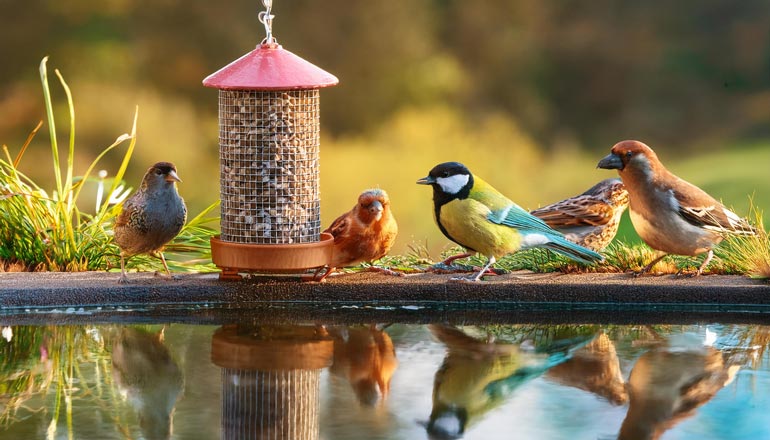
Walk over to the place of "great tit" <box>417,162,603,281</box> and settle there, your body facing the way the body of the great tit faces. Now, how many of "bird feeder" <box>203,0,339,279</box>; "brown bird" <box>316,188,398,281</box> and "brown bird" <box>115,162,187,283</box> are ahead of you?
3

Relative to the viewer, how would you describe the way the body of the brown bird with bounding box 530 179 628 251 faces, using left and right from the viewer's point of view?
facing to the right of the viewer

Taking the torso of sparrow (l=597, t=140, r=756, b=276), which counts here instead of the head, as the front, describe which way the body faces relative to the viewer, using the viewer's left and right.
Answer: facing to the left of the viewer

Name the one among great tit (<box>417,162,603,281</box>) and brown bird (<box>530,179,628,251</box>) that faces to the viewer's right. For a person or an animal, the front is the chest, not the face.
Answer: the brown bird

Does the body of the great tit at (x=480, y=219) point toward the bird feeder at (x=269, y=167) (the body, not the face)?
yes

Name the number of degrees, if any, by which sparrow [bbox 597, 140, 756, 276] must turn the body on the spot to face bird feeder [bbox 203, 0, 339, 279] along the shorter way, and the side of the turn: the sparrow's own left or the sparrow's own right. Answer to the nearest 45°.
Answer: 0° — it already faces it

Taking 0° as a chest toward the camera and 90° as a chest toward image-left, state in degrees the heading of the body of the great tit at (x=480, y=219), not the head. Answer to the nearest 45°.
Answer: approximately 90°

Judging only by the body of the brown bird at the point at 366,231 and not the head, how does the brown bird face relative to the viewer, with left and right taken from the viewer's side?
facing the viewer and to the right of the viewer

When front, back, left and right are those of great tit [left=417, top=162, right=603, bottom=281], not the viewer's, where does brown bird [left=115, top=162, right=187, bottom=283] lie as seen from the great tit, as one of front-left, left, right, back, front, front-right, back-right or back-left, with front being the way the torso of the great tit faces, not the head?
front

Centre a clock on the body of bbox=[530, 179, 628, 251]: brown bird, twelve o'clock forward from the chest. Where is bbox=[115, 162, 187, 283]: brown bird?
bbox=[115, 162, 187, 283]: brown bird is roughly at 5 o'clock from bbox=[530, 179, 628, 251]: brown bird.

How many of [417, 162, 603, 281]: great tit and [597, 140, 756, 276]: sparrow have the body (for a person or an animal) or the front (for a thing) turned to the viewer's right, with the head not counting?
0

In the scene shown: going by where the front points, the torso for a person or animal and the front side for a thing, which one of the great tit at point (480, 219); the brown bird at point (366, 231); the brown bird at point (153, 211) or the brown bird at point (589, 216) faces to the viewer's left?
the great tit

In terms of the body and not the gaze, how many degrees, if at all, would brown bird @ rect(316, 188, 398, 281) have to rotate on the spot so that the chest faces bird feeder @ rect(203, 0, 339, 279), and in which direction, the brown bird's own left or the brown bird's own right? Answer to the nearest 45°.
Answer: approximately 135° to the brown bird's own right

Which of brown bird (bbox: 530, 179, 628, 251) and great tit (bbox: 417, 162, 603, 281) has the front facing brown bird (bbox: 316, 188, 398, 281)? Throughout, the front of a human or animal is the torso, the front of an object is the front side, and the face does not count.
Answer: the great tit

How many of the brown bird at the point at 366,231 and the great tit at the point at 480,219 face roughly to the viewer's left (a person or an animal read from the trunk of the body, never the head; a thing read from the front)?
1
